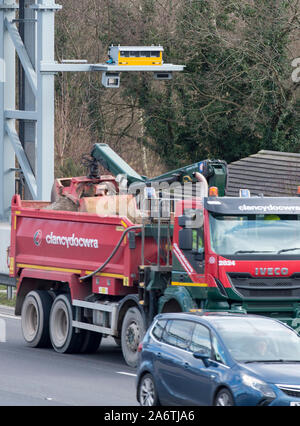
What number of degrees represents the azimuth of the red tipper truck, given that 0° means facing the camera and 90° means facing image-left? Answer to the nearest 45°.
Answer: approximately 315°

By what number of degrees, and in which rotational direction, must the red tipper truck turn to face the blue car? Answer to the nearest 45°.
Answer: approximately 45° to its right

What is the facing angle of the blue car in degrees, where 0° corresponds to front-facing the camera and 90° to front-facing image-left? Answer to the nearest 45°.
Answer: approximately 315°

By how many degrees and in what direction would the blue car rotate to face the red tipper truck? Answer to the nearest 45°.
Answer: approximately 135° to its left
